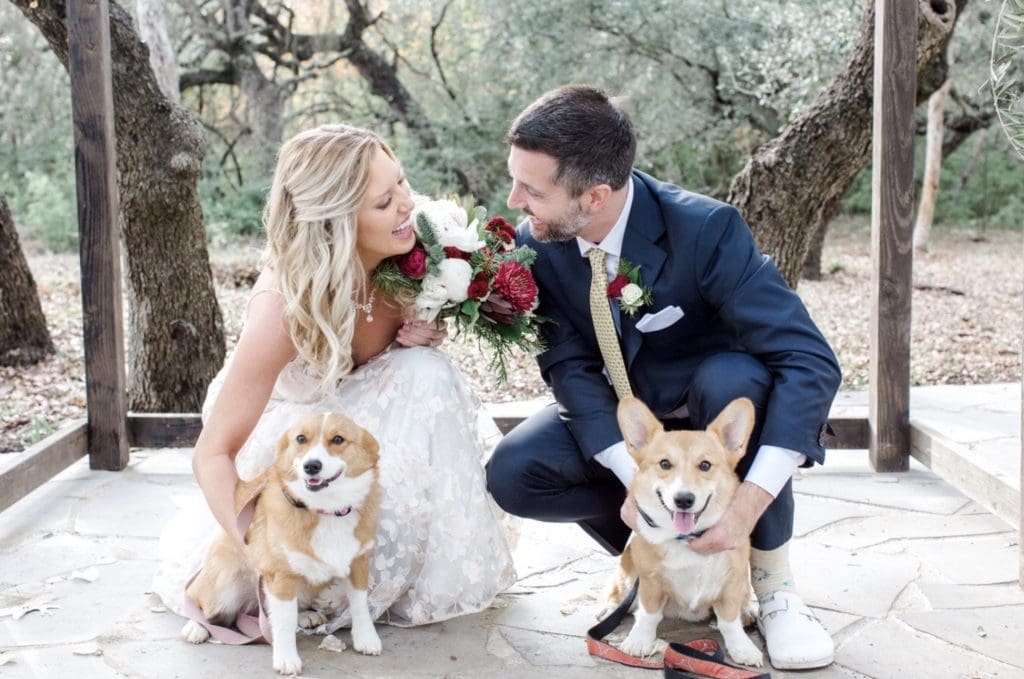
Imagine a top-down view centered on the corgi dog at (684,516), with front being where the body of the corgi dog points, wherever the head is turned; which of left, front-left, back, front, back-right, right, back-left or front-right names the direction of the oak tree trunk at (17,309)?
back-right

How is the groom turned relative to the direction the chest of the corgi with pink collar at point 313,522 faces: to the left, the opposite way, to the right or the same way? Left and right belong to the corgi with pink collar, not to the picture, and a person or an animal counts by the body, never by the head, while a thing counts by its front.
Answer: to the right

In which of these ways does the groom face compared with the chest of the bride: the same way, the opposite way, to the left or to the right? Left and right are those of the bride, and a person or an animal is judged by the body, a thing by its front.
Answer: to the right

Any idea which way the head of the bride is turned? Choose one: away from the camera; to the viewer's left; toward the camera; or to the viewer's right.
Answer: to the viewer's right

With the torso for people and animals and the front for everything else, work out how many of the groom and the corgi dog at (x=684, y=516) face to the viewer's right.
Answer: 0

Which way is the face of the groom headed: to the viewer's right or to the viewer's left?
to the viewer's left

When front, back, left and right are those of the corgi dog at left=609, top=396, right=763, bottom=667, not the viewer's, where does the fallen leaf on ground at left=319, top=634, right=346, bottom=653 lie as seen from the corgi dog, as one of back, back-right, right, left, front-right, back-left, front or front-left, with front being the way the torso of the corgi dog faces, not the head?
right

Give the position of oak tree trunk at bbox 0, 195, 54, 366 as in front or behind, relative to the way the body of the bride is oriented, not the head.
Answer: behind

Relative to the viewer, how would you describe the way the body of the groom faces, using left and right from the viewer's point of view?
facing the viewer and to the left of the viewer

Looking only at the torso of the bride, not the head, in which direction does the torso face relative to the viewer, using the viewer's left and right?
facing the viewer and to the right of the viewer

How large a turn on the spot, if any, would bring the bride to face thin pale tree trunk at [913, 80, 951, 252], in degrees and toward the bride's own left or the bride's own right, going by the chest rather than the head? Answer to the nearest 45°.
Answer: approximately 90° to the bride's own left
